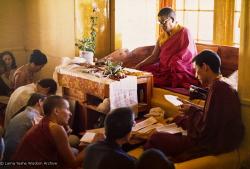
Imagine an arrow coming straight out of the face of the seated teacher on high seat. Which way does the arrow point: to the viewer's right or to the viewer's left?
to the viewer's left

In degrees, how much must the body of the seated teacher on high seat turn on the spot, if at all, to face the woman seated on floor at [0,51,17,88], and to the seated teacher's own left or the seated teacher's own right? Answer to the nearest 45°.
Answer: approximately 90° to the seated teacher's own right

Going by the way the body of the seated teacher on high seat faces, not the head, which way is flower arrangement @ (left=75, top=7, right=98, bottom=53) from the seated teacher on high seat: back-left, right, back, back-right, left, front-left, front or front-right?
right

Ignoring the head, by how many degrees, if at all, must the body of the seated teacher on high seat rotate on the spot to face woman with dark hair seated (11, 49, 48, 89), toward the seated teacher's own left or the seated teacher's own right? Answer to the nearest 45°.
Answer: approximately 45° to the seated teacher's own right

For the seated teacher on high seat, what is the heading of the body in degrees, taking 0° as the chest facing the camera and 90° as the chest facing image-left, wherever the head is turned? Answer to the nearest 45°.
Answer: approximately 45°

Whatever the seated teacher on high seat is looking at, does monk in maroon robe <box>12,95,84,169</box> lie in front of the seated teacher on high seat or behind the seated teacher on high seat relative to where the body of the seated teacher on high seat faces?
in front

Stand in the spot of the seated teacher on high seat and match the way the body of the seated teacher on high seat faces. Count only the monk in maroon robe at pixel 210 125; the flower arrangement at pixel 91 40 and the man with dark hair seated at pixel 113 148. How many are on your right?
1

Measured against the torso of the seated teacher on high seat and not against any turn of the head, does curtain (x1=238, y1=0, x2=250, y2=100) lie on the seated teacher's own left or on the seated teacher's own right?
on the seated teacher's own left

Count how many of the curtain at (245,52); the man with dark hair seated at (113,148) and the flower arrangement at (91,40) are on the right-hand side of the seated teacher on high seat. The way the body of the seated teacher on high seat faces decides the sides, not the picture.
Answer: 1

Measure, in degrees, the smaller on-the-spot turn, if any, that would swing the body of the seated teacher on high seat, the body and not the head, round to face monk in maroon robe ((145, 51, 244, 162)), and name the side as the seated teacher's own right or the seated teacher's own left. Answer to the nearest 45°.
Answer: approximately 45° to the seated teacher's own left

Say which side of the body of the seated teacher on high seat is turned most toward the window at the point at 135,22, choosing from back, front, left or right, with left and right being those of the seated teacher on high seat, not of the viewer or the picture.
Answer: right

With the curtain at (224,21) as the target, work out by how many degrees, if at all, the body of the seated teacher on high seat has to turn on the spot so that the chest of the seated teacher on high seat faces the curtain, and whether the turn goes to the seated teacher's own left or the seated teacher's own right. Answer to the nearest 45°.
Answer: approximately 135° to the seated teacher's own left

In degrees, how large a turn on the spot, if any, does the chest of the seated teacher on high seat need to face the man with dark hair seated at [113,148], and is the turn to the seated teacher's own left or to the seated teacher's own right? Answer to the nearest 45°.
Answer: approximately 45° to the seated teacher's own left

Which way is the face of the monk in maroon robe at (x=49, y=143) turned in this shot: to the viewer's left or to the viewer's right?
to the viewer's right
